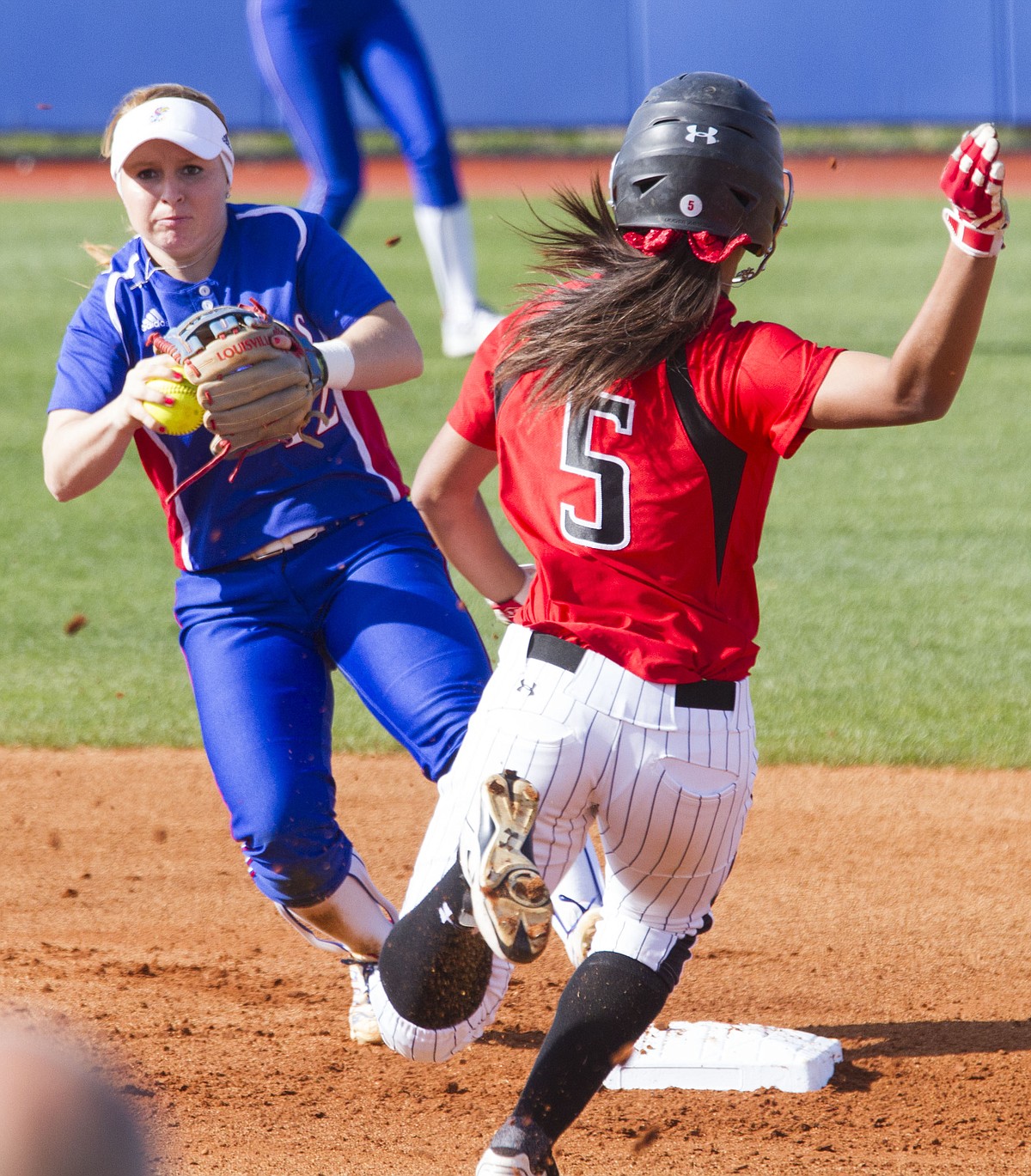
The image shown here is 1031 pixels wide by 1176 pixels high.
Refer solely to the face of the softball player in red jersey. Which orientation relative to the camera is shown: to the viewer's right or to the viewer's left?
to the viewer's right

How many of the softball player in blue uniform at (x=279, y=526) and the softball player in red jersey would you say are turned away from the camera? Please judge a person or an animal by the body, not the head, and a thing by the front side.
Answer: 1

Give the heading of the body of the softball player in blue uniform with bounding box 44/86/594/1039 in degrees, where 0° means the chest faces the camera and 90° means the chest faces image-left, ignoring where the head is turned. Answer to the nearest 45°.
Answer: approximately 0°

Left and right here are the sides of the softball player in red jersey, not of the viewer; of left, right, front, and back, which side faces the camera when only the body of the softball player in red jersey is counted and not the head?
back

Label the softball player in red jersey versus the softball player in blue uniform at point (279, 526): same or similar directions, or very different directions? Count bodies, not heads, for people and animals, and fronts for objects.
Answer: very different directions

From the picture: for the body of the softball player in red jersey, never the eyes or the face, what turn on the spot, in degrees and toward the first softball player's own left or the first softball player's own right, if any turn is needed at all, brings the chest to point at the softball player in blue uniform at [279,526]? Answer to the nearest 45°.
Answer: approximately 45° to the first softball player's own left

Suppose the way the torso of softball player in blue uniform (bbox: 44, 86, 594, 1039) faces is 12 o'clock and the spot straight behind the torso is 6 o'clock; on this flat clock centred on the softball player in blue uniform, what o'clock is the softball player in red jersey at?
The softball player in red jersey is roughly at 11 o'clock from the softball player in blue uniform.

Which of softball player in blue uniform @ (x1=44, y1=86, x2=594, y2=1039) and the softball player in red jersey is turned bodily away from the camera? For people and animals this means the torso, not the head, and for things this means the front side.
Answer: the softball player in red jersey
